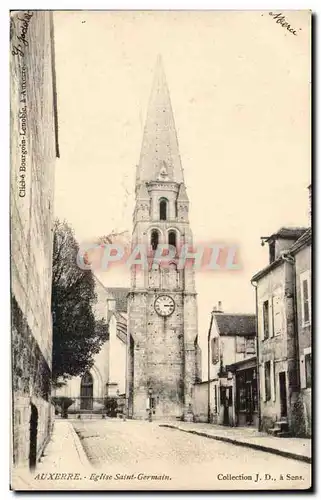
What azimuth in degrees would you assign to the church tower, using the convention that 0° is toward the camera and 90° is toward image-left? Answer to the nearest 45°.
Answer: approximately 0°
